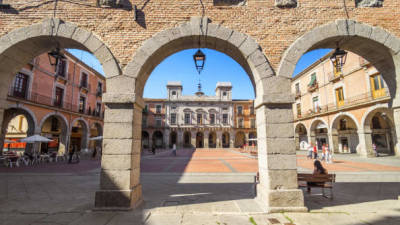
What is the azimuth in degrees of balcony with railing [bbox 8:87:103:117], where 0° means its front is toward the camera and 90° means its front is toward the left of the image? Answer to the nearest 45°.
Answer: approximately 315°

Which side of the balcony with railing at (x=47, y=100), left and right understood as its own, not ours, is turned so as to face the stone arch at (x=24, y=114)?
right

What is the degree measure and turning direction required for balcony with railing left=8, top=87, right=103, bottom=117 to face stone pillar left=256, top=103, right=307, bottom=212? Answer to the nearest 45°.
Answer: approximately 45° to its right

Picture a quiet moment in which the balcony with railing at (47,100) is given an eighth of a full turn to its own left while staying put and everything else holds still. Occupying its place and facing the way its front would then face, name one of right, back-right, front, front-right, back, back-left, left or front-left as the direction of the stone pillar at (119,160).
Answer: right

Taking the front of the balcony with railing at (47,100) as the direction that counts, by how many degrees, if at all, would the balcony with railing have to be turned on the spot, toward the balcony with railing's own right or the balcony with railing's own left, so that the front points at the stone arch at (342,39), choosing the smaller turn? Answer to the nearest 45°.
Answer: approximately 45° to the balcony with railing's own right

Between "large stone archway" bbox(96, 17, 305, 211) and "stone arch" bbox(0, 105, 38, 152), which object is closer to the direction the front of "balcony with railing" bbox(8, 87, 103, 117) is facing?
the large stone archway

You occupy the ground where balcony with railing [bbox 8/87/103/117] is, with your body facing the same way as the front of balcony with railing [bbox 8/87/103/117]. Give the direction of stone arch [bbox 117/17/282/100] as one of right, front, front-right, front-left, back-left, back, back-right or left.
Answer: front-right

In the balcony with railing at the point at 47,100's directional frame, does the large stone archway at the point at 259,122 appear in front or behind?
in front
